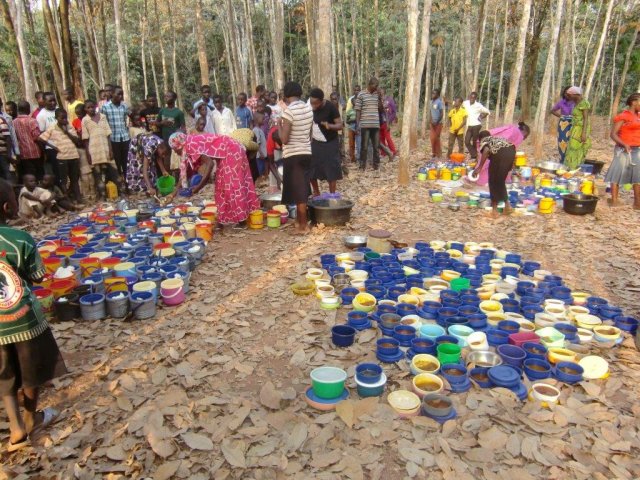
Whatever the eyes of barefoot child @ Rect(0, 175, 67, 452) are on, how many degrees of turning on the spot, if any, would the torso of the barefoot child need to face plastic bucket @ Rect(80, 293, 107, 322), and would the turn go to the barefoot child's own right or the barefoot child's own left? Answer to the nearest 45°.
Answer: approximately 45° to the barefoot child's own left

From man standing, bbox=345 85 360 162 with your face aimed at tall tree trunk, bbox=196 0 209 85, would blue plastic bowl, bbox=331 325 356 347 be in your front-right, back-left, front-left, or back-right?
back-left

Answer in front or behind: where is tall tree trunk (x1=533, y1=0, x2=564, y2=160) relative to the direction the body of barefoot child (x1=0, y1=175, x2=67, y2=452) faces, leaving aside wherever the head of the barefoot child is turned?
in front

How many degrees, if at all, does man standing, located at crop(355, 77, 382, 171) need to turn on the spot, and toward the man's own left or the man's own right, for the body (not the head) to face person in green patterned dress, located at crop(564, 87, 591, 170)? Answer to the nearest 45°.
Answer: approximately 90° to the man's own left

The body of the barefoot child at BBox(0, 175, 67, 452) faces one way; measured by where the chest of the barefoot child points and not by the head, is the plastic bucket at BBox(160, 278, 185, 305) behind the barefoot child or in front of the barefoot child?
in front

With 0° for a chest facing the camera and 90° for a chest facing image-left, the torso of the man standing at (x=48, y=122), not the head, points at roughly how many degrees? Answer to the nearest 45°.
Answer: approximately 315°

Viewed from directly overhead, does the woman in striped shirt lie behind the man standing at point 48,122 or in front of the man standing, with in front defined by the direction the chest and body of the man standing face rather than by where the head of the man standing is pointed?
in front

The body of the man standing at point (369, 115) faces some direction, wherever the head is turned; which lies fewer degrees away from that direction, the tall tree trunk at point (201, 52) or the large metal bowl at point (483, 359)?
the large metal bowl

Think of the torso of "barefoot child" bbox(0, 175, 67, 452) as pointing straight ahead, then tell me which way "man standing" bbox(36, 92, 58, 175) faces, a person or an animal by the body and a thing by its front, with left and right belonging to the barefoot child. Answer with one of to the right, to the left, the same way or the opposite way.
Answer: the opposite way

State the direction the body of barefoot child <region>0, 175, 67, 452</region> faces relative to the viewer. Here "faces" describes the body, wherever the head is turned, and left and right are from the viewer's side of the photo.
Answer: facing away from the viewer and to the right of the viewer

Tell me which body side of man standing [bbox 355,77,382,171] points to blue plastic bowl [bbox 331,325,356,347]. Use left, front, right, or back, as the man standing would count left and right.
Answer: front
